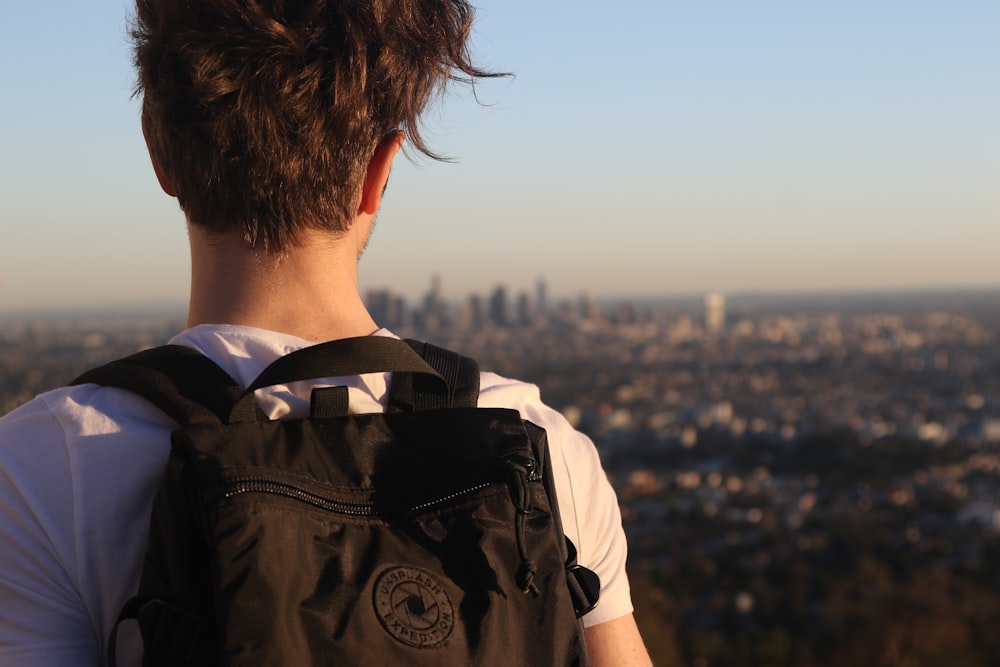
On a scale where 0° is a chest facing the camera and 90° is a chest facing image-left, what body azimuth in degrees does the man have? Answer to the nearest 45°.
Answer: approximately 180°
